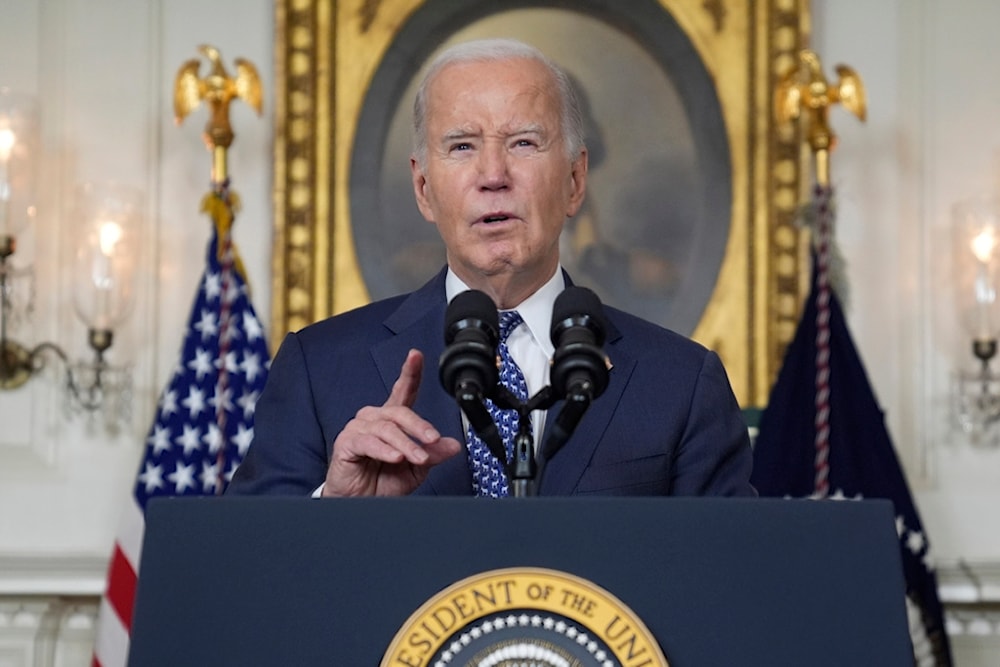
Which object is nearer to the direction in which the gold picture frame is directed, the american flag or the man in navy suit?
the man in navy suit

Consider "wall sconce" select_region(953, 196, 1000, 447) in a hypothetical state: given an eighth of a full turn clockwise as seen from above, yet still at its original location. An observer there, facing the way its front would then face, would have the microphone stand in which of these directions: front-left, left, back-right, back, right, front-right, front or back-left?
front-left

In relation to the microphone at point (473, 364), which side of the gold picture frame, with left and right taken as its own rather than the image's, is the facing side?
front

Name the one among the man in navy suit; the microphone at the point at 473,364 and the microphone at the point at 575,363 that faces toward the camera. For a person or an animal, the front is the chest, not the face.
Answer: the man in navy suit

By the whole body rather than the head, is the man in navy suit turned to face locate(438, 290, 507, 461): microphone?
yes

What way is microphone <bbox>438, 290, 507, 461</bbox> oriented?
away from the camera

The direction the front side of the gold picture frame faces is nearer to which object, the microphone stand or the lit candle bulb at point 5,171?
the microphone stand

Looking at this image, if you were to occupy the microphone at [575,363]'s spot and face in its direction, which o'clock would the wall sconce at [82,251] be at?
The wall sconce is roughly at 11 o'clock from the microphone.

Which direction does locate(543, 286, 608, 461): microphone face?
away from the camera

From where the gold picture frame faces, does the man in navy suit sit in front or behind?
in front

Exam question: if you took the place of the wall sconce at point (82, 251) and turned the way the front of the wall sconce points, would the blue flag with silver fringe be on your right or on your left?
on your left
